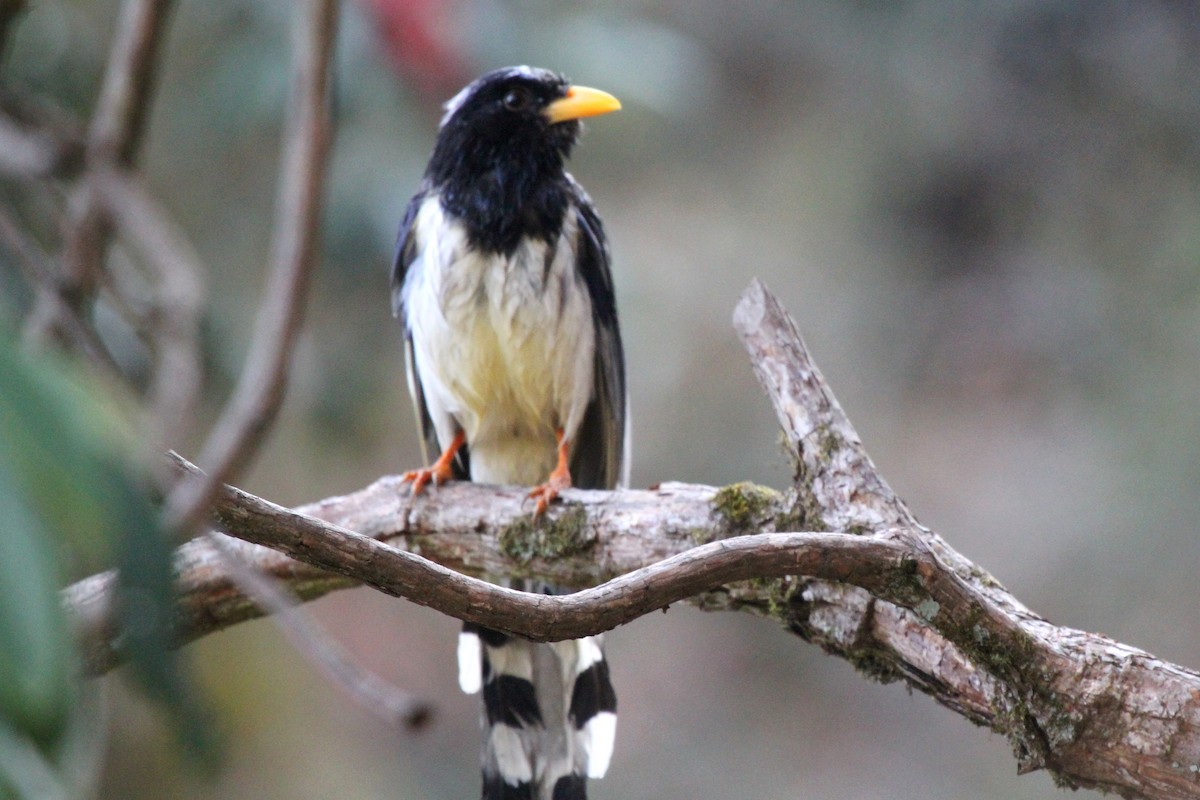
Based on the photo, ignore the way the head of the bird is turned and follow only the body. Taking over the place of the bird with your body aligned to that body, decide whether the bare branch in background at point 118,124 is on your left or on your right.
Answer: on your right

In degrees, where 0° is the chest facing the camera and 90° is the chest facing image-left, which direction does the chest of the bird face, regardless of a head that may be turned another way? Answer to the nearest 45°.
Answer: approximately 0°
